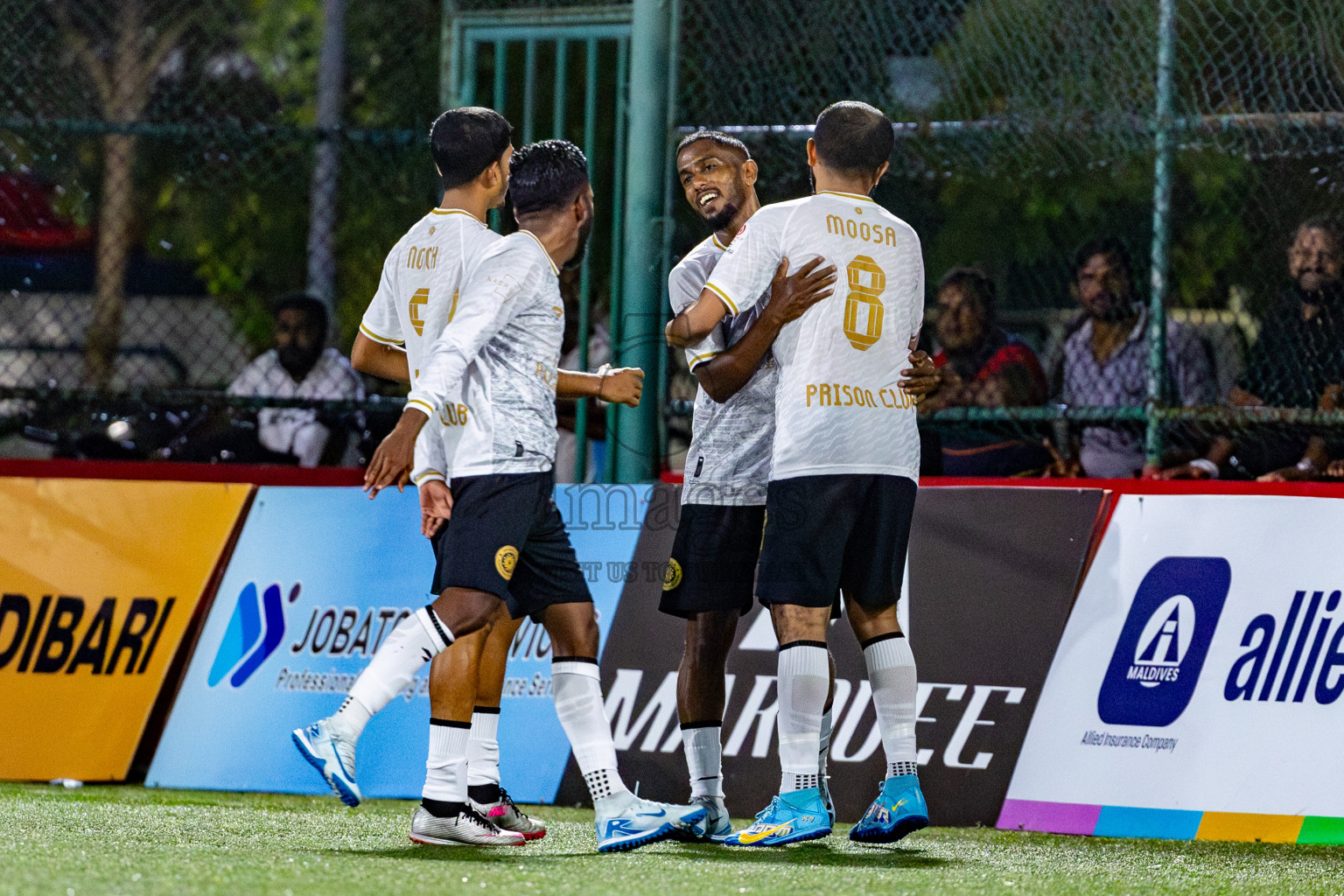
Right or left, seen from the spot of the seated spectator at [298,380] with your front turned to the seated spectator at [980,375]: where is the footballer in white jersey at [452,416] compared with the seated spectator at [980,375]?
right

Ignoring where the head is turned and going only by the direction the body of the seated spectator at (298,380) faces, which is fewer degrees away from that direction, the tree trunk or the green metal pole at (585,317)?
the green metal pole

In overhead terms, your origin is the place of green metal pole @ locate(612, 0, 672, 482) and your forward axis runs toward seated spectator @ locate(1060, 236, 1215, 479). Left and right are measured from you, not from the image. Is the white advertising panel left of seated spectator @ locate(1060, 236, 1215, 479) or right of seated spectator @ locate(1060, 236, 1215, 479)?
right

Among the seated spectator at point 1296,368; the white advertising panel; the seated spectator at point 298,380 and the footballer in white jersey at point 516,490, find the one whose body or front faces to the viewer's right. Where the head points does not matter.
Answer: the footballer in white jersey

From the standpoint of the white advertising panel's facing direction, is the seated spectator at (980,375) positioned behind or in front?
behind

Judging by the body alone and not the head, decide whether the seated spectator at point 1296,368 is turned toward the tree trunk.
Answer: no

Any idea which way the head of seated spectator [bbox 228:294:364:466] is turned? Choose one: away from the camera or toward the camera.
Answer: toward the camera

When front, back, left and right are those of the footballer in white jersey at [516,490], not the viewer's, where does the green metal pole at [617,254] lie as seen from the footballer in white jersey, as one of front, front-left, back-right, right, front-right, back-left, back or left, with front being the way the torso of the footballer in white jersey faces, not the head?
left

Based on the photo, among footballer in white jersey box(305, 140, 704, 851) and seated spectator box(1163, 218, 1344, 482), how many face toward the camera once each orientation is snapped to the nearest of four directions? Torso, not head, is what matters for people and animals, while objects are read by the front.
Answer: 1

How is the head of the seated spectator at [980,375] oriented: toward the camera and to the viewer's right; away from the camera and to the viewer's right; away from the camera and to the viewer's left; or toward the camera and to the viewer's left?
toward the camera and to the viewer's left

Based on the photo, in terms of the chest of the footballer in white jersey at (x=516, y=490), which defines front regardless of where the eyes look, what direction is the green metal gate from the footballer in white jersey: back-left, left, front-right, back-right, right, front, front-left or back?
left

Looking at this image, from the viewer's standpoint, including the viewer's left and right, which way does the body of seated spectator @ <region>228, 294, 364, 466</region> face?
facing the viewer

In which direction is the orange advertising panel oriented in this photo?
toward the camera

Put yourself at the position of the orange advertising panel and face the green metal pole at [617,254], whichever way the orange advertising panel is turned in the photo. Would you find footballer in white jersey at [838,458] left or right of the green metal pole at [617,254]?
right

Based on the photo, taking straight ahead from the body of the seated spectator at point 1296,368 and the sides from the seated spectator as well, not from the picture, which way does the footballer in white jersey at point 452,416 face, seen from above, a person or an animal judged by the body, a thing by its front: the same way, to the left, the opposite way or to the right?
the opposite way

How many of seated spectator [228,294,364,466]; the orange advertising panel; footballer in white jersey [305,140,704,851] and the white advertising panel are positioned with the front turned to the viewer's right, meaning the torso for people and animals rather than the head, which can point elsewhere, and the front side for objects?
1

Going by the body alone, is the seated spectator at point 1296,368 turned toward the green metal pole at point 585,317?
no
